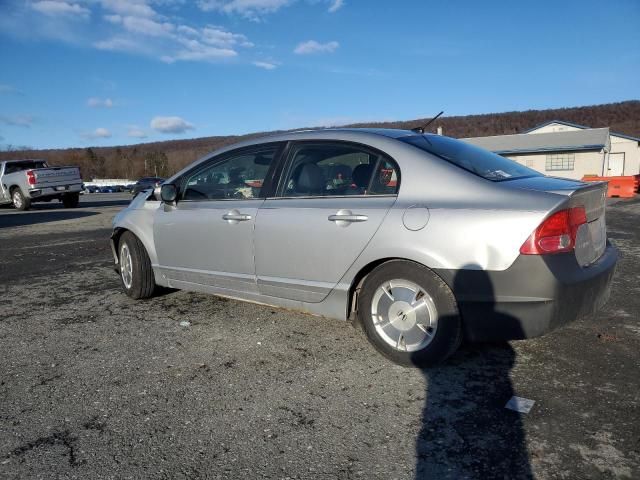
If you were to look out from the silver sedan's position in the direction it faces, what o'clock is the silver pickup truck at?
The silver pickup truck is roughly at 12 o'clock from the silver sedan.

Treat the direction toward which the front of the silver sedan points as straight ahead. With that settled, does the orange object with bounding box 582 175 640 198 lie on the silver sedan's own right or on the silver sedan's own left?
on the silver sedan's own right

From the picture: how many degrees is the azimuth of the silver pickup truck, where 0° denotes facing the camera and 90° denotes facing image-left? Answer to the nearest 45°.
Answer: approximately 135°

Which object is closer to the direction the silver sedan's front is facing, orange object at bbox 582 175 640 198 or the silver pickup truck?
the silver pickup truck

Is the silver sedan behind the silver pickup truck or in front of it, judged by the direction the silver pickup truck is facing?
behind

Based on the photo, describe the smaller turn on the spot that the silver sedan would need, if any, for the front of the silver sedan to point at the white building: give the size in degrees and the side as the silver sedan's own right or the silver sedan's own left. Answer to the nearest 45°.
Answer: approximately 90° to the silver sedan's own right

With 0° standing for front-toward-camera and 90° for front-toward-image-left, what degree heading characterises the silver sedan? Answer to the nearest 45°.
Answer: approximately 135°

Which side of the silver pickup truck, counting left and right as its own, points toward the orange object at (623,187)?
back

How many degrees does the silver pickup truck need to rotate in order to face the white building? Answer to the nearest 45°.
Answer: approximately 135° to its right
